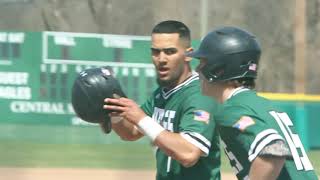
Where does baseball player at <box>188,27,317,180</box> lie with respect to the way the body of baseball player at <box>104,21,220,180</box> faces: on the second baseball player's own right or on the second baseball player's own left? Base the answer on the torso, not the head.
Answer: on the second baseball player's own left

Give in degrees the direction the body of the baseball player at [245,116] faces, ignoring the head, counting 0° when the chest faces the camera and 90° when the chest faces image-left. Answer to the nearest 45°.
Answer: approximately 90°

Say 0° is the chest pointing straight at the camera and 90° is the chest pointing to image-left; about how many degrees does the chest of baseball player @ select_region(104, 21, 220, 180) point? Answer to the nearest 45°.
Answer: approximately 45°
